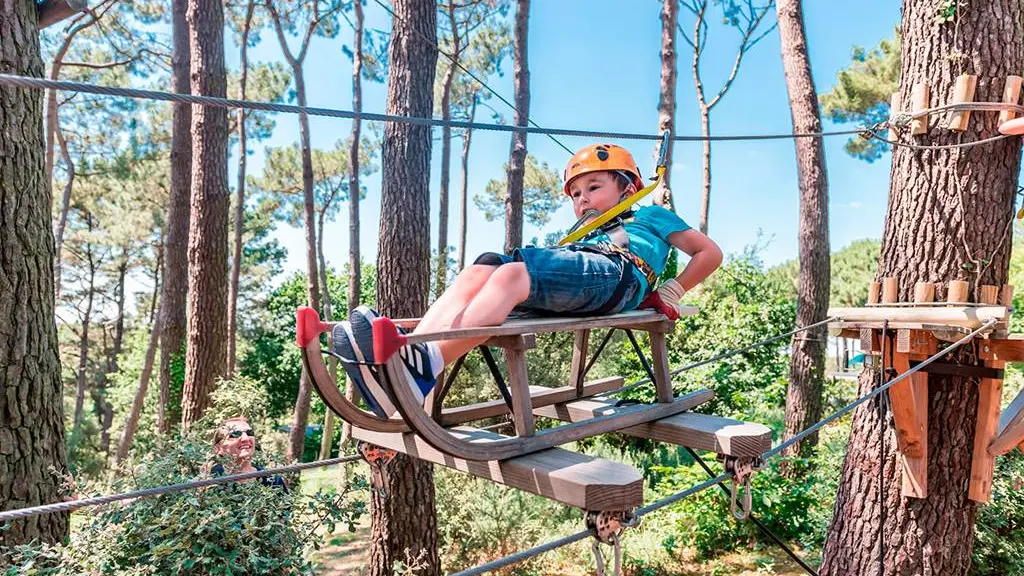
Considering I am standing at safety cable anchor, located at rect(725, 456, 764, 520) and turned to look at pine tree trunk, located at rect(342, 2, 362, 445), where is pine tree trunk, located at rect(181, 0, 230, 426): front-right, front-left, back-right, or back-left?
front-left

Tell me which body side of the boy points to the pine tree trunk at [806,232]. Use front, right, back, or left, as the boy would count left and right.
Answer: back

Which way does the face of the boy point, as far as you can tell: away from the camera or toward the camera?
toward the camera

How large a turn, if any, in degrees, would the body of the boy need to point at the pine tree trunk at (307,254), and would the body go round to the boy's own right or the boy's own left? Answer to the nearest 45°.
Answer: approximately 90° to the boy's own right

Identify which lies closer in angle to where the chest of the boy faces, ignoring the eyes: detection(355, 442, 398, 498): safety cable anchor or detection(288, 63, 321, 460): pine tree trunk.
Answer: the safety cable anchor

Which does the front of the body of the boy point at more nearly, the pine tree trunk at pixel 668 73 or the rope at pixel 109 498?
the rope

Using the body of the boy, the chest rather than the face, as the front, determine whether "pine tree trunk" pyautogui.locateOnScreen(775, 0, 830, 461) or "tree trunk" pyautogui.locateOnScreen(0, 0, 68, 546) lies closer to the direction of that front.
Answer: the tree trunk

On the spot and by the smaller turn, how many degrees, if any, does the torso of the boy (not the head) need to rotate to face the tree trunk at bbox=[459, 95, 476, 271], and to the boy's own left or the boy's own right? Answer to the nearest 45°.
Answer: approximately 135° to the boy's own right

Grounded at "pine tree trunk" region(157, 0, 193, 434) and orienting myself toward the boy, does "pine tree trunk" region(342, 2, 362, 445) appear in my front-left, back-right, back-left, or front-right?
back-left

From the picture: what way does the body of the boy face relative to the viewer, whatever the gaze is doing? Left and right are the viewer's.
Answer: facing the viewer and to the left of the viewer

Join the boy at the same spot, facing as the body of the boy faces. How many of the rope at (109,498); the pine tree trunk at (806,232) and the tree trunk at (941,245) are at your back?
2

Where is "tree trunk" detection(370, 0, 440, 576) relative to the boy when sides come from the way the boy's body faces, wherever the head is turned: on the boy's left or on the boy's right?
on the boy's right

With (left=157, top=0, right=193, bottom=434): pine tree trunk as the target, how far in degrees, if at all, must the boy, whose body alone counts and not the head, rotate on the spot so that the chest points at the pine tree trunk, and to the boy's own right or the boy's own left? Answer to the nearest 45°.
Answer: approximately 90° to the boy's own right
